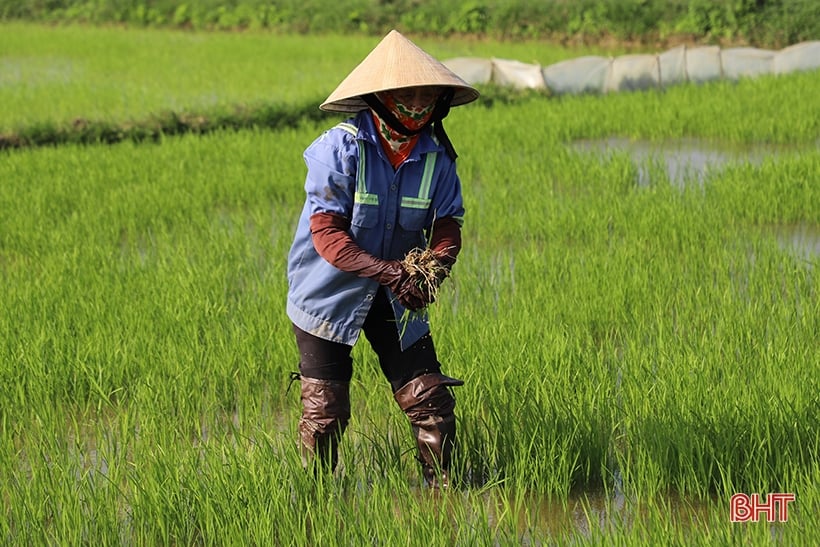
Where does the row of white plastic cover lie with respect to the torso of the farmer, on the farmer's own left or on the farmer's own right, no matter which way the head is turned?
on the farmer's own left

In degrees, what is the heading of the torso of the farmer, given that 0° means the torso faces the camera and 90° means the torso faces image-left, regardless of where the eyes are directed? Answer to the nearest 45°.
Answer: approximately 315°
